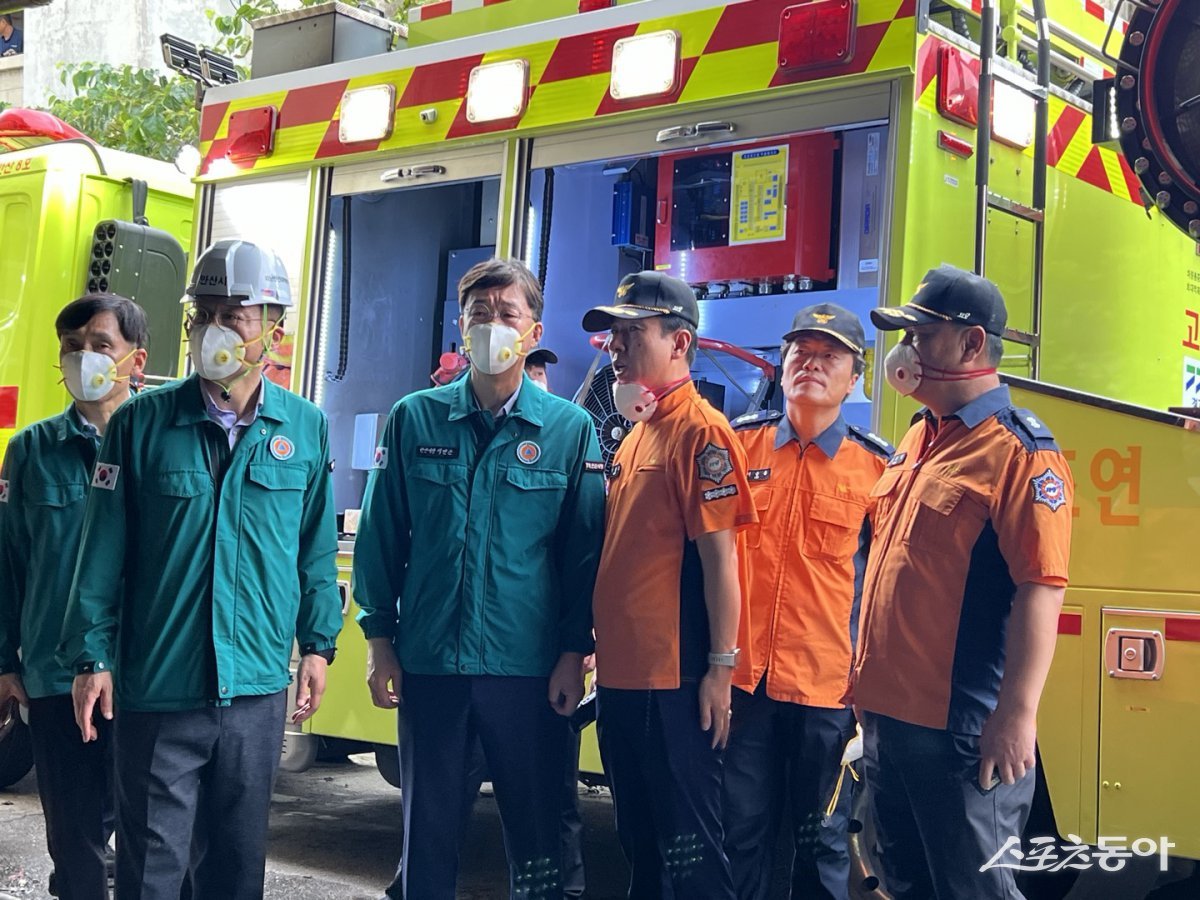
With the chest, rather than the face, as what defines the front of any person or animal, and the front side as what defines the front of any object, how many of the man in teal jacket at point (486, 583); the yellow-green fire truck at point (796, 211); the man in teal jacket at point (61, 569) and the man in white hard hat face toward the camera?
3

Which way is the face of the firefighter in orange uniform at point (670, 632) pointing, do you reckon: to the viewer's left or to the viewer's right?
to the viewer's left

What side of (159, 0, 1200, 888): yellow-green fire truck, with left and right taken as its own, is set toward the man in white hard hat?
left

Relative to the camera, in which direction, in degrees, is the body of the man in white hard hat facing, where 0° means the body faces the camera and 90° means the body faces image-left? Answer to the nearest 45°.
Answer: approximately 0°

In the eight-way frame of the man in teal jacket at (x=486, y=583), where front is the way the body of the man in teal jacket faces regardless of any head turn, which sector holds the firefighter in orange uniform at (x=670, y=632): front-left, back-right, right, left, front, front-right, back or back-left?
left

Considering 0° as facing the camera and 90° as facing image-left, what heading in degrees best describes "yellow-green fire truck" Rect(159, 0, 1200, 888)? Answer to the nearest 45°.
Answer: approximately 135°

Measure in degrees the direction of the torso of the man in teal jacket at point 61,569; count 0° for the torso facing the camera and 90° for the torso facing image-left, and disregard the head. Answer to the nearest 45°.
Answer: approximately 0°

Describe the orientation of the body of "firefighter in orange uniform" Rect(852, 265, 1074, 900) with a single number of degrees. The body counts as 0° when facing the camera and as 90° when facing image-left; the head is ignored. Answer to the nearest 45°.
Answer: approximately 45°

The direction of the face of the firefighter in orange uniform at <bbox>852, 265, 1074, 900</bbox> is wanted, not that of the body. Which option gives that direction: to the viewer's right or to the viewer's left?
to the viewer's left
